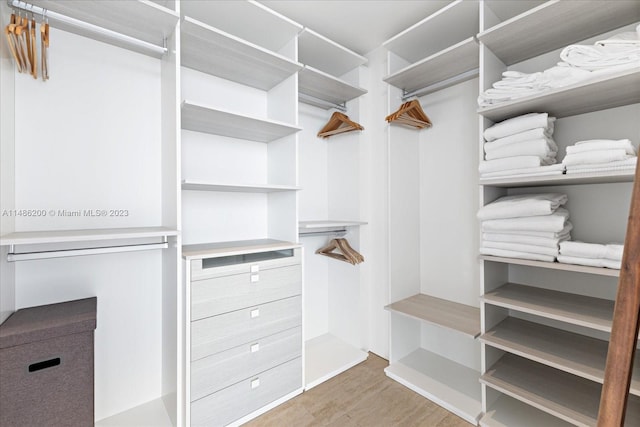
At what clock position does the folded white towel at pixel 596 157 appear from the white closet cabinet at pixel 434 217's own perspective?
The folded white towel is roughly at 9 o'clock from the white closet cabinet.

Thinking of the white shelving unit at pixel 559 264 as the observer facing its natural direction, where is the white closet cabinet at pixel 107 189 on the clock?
The white closet cabinet is roughly at 12 o'clock from the white shelving unit.

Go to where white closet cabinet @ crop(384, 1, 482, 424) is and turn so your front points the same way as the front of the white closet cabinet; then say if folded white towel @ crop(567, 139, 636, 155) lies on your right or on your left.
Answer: on your left

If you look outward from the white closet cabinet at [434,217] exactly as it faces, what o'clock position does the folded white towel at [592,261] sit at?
The folded white towel is roughly at 9 o'clock from the white closet cabinet.
